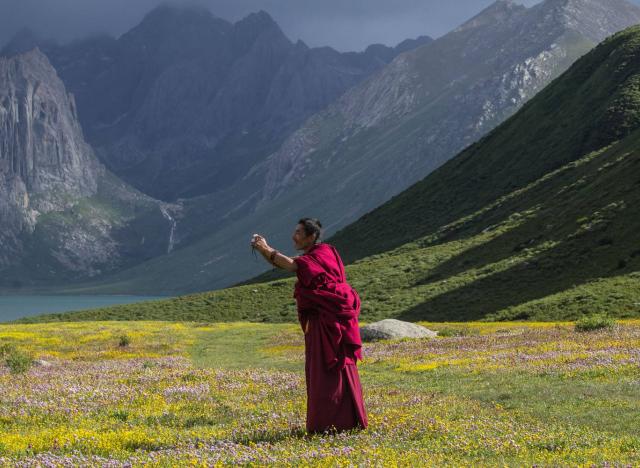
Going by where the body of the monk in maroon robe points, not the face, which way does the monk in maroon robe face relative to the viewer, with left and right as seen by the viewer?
facing to the left of the viewer

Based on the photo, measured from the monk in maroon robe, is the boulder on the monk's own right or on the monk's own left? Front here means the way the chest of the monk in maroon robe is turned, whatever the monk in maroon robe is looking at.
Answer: on the monk's own right
